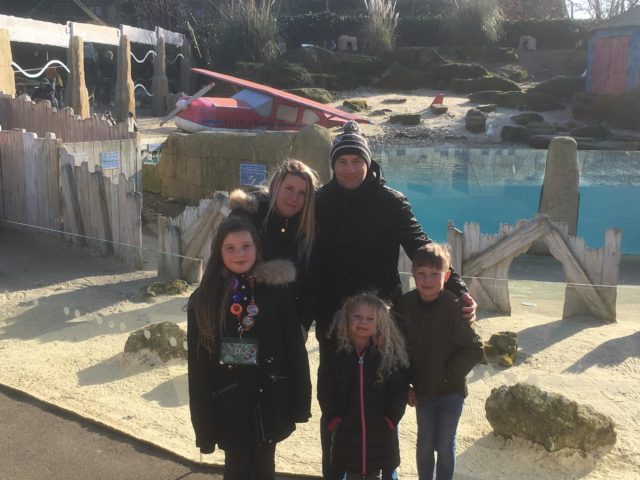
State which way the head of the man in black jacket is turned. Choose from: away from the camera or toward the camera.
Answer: toward the camera

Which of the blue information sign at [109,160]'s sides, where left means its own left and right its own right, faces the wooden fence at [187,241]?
front

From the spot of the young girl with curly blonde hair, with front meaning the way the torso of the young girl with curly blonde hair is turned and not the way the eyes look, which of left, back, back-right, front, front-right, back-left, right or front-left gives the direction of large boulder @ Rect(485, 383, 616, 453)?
back-left

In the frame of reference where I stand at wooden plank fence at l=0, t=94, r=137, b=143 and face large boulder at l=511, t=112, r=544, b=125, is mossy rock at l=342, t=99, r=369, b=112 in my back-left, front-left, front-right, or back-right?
front-left

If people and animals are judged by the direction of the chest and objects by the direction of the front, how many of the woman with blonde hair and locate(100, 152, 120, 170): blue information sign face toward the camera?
2

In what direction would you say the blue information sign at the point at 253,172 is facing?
toward the camera

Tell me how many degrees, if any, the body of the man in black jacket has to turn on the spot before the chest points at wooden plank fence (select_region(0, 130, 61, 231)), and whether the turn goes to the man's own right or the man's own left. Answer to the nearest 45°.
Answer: approximately 135° to the man's own right

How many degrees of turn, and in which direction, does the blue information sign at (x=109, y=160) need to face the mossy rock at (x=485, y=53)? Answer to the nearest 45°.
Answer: approximately 135° to its left

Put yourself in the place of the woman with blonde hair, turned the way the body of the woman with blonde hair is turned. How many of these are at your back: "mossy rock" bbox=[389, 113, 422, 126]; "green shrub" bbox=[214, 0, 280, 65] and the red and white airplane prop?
3

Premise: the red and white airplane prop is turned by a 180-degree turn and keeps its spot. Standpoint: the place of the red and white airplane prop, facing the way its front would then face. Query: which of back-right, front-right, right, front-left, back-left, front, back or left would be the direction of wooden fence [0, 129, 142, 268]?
back-right

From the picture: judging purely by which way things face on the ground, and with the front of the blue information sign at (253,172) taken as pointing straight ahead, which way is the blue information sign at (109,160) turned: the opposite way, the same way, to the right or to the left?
the same way

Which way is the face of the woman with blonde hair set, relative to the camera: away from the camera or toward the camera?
toward the camera

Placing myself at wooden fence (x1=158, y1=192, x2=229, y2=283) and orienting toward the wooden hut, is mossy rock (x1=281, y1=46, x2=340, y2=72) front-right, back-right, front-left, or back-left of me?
front-left

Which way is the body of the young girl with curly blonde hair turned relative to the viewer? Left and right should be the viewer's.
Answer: facing the viewer

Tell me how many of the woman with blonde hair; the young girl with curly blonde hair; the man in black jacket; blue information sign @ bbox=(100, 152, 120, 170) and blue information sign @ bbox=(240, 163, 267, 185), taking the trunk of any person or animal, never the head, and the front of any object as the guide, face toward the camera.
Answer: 5

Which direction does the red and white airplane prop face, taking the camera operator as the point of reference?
facing the viewer and to the left of the viewer

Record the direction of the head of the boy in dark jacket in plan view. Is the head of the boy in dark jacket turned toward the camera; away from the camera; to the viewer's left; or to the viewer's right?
toward the camera

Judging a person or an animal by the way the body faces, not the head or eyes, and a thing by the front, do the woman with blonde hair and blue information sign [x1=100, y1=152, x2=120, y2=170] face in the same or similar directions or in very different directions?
same or similar directions
